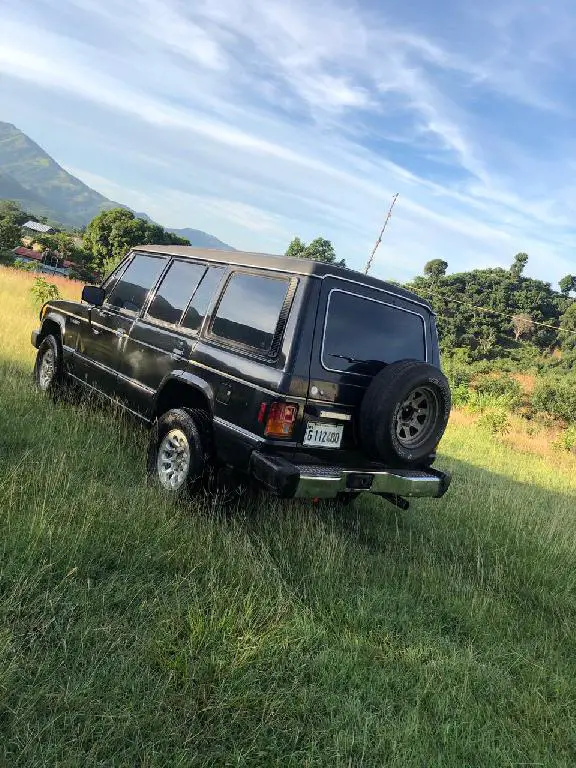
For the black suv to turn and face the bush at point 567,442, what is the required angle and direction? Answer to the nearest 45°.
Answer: approximately 90° to its right

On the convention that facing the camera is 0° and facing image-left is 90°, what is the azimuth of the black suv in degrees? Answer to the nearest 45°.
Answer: approximately 135°

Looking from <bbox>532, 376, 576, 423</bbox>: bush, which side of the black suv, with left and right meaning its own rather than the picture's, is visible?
right

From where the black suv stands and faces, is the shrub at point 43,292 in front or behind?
in front

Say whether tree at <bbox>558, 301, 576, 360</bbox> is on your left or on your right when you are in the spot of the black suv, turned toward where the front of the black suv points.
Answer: on your right

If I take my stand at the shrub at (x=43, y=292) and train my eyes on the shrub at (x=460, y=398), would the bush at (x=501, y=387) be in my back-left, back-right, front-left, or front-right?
front-left

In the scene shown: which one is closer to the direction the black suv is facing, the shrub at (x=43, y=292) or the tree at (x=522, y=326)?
the shrub

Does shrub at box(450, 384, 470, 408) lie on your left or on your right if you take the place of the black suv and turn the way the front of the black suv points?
on your right
